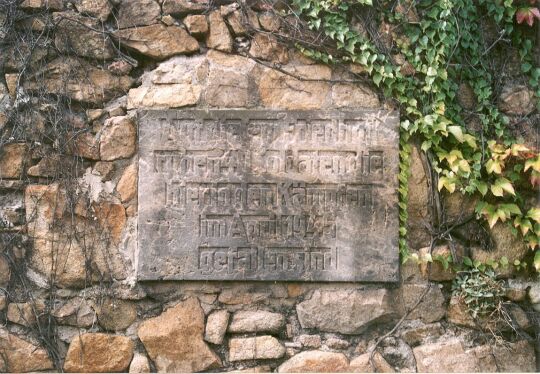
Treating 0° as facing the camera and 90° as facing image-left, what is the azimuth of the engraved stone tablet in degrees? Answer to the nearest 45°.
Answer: approximately 0°

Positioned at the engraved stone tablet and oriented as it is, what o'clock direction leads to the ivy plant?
The ivy plant is roughly at 9 o'clock from the engraved stone tablet.

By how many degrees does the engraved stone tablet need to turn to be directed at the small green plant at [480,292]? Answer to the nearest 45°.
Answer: approximately 90° to its left
